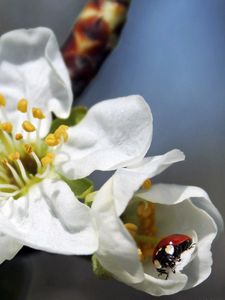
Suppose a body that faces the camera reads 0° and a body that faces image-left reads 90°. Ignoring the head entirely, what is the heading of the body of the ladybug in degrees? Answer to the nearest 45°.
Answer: approximately 45°
